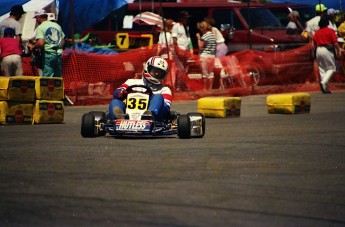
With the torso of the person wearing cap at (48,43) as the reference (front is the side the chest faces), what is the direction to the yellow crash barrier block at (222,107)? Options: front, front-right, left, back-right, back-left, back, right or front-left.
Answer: back
